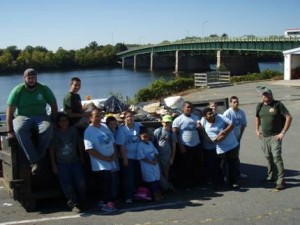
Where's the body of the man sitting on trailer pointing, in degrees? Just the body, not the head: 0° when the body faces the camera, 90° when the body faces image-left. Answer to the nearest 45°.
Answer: approximately 0°

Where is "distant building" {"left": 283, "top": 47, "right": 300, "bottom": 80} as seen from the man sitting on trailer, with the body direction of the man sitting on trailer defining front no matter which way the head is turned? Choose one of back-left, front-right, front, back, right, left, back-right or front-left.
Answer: back-left

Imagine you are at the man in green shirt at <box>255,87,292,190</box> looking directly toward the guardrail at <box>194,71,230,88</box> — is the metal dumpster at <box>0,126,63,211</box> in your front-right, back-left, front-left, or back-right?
back-left

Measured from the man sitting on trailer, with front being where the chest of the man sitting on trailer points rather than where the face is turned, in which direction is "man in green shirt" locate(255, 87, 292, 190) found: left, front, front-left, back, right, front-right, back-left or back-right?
left

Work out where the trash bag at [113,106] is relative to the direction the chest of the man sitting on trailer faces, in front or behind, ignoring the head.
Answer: behind

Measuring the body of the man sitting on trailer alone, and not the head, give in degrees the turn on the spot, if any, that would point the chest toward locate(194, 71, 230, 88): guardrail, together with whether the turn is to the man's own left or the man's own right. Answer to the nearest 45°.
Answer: approximately 135° to the man's own left
